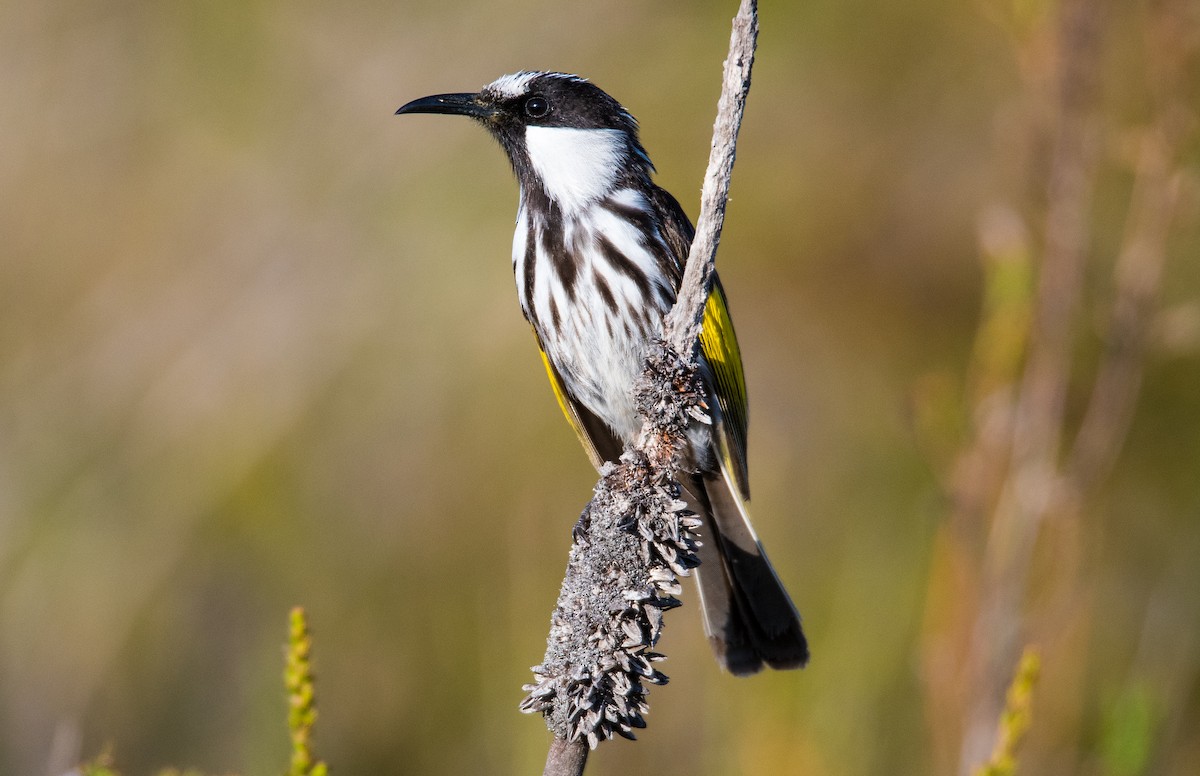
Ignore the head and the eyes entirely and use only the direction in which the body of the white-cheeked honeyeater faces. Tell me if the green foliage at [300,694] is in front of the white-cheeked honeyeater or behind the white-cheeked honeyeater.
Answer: in front

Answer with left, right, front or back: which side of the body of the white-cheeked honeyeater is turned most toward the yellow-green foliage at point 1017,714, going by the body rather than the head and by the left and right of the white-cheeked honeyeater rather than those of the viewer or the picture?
left

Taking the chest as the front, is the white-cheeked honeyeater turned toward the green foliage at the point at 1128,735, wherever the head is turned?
no
